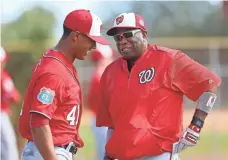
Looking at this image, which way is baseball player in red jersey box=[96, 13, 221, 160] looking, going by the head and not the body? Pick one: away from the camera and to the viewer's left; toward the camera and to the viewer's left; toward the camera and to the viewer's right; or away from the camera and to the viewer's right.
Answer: toward the camera and to the viewer's left

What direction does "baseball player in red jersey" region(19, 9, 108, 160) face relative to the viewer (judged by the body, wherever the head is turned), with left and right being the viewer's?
facing to the right of the viewer

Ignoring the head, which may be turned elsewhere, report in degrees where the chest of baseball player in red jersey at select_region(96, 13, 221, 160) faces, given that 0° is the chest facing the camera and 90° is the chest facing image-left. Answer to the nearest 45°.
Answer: approximately 45°

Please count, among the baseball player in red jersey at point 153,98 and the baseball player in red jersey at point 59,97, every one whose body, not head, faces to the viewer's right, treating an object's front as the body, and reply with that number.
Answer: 1

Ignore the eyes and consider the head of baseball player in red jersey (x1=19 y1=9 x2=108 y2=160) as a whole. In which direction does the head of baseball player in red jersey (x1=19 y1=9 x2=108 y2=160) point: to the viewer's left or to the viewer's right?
to the viewer's right

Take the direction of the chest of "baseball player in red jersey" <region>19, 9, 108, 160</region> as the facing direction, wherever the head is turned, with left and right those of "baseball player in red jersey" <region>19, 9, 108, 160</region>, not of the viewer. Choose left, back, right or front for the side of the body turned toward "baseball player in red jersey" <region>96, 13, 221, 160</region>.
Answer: front

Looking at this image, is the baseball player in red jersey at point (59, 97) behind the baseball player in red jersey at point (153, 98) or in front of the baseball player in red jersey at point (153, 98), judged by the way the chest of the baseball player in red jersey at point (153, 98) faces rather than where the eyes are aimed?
in front
